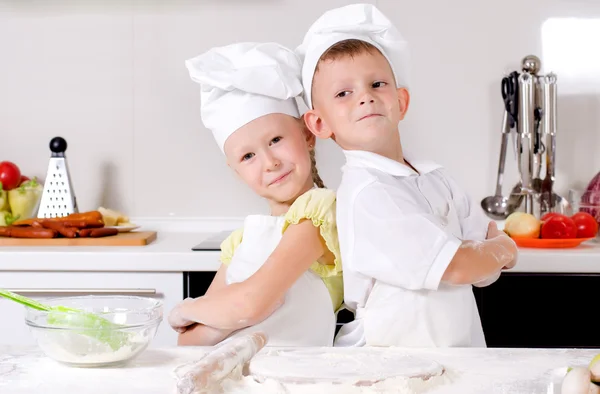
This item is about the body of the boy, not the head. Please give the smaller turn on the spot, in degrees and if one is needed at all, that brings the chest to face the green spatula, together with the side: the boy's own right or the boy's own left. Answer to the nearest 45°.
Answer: approximately 90° to the boy's own right

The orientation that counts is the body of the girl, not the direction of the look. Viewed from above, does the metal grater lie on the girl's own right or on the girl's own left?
on the girl's own right

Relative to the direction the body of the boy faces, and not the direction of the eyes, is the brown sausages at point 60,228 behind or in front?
behind

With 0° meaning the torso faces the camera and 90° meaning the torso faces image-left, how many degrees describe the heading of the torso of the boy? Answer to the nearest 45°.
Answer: approximately 315°
